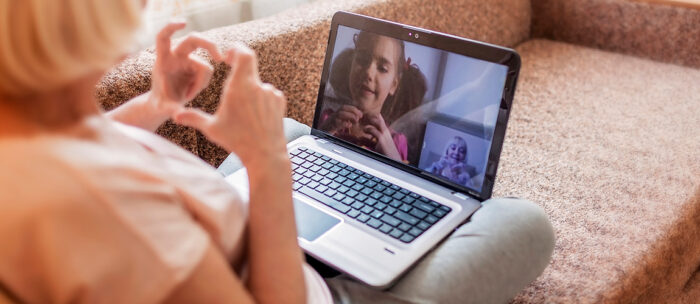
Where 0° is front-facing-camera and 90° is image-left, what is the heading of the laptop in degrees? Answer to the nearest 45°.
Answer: approximately 45°

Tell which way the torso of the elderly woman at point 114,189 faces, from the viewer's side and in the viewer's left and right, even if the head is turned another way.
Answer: facing away from the viewer and to the right of the viewer

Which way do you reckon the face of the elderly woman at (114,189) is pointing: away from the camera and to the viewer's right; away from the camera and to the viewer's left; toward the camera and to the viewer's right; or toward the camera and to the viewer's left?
away from the camera and to the viewer's right
